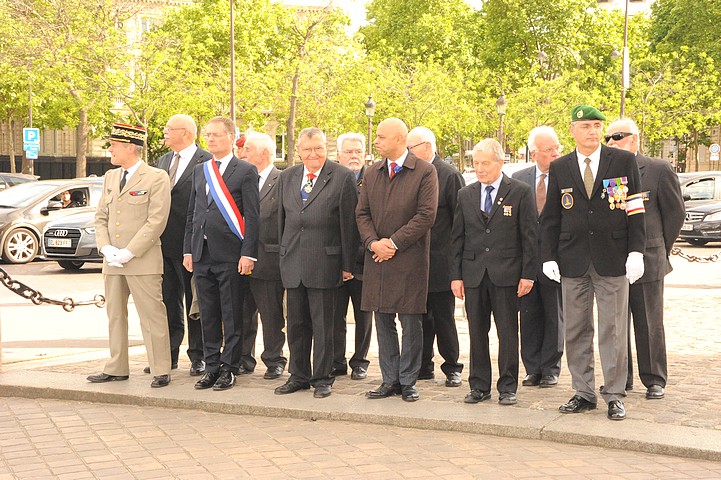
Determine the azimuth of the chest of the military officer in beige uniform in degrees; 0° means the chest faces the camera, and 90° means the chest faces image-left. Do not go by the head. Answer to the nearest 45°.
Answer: approximately 45°

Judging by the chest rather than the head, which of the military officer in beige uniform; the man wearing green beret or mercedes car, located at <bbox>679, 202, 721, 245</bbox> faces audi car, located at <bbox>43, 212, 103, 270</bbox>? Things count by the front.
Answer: mercedes car, located at <bbox>679, 202, 721, 245</bbox>

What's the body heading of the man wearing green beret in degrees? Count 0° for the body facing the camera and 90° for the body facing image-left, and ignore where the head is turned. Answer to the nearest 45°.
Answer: approximately 0°

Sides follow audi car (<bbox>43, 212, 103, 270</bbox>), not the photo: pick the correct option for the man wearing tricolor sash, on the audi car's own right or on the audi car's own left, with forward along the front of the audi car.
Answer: on the audi car's own left

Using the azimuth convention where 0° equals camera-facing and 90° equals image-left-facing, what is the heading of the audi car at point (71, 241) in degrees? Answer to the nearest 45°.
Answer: approximately 45°
